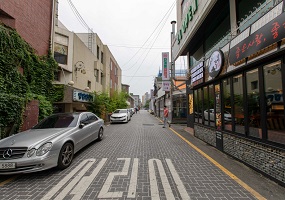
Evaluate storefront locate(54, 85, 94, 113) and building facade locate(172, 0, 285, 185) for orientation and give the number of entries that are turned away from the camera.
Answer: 0

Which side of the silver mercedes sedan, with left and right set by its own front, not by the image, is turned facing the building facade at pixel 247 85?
left

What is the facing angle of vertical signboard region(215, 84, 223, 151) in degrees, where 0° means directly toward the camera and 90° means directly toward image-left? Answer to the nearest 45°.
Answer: approximately 45°

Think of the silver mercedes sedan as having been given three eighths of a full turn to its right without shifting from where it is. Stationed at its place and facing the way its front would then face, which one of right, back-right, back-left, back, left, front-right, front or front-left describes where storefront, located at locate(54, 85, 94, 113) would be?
front

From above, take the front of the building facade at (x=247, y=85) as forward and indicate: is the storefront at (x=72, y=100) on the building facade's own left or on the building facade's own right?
on the building facade's own right

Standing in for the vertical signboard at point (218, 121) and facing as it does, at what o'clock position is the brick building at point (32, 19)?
The brick building is roughly at 1 o'clock from the vertical signboard.

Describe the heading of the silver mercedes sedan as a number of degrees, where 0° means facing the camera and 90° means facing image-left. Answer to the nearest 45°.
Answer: approximately 45°

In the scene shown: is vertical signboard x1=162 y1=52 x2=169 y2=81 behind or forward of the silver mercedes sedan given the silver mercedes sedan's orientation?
behind

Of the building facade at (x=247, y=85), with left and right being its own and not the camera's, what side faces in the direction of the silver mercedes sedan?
front

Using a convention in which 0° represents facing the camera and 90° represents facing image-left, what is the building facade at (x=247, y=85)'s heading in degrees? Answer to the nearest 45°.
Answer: approximately 45°

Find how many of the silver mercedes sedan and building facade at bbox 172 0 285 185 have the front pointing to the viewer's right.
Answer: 0

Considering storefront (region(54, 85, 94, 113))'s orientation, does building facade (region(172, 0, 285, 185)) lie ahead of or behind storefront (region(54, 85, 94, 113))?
ahead

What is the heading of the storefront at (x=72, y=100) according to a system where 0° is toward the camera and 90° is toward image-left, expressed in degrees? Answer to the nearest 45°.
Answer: approximately 315°

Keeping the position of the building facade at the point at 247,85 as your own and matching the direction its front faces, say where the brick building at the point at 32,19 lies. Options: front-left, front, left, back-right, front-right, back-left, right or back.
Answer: front-right
